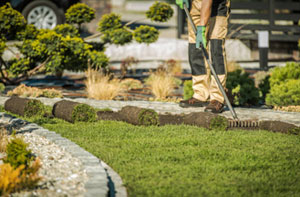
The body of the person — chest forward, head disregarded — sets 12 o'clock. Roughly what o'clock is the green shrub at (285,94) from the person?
The green shrub is roughly at 6 o'clock from the person.

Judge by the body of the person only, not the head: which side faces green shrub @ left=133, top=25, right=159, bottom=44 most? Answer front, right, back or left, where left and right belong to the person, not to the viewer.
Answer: right

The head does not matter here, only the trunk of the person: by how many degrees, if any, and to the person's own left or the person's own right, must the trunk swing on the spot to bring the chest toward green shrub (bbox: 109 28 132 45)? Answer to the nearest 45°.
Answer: approximately 90° to the person's own right

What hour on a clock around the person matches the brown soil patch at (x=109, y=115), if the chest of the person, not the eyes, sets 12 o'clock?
The brown soil patch is roughly at 1 o'clock from the person.

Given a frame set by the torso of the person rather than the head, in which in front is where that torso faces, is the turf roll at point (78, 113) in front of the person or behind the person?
in front

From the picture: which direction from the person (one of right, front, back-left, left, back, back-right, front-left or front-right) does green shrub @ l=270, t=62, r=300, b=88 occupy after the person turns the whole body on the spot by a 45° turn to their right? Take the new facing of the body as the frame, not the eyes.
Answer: back-right

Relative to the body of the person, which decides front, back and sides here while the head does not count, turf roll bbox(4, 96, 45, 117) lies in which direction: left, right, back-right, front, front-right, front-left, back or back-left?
front-right

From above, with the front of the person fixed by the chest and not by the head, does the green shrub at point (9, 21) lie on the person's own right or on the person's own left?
on the person's own right

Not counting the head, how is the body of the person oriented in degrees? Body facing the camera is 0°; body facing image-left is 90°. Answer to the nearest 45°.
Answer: approximately 45°

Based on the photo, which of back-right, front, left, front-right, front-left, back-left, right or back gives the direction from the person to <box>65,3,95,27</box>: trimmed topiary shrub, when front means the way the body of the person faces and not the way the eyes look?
right
